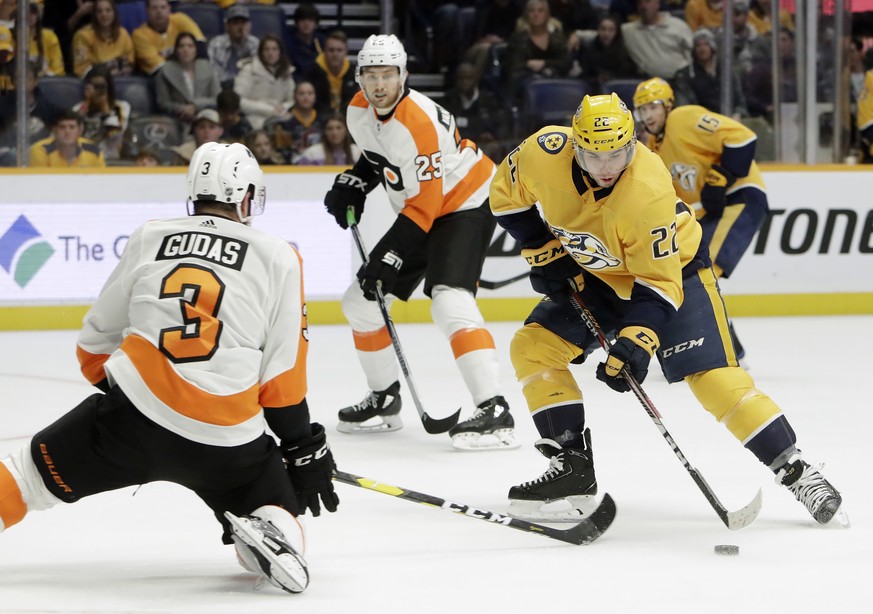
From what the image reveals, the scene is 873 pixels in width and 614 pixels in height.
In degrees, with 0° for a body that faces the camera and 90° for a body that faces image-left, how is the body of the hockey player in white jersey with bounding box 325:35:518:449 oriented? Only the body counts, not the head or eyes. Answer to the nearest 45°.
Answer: approximately 45°

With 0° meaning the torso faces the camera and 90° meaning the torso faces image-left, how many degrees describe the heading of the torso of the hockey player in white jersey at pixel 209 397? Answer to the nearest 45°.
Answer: approximately 180°

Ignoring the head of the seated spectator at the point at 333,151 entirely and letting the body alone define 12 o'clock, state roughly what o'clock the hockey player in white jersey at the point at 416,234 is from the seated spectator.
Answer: The hockey player in white jersey is roughly at 12 o'clock from the seated spectator.

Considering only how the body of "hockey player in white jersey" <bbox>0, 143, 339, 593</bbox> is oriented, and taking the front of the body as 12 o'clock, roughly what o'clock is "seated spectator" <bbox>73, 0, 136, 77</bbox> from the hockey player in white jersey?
The seated spectator is roughly at 12 o'clock from the hockey player in white jersey.

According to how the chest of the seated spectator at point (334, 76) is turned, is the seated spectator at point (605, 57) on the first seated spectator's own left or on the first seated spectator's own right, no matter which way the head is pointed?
on the first seated spectator's own left

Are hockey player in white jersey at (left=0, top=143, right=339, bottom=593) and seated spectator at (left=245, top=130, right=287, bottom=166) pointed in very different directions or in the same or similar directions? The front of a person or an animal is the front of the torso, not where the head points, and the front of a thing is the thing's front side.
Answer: very different directions

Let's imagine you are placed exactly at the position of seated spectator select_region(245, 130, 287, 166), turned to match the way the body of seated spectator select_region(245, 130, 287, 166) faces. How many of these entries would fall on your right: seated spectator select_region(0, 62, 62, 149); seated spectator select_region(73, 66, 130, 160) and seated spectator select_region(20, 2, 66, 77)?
3

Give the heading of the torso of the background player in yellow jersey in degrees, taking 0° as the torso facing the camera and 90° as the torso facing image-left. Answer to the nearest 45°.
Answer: approximately 45°
